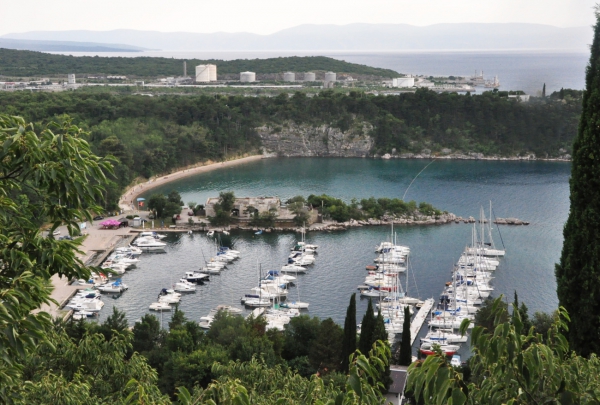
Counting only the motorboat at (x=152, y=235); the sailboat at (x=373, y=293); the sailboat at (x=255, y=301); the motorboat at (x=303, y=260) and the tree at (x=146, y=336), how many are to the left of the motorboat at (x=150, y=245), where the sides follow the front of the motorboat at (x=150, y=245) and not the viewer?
1

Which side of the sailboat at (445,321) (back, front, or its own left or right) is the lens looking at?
right

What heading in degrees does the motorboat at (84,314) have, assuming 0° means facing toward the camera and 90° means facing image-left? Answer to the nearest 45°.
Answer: approximately 270°

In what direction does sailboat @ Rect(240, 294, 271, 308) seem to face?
to the viewer's left

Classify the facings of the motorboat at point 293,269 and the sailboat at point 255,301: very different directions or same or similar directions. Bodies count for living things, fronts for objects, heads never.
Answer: very different directions

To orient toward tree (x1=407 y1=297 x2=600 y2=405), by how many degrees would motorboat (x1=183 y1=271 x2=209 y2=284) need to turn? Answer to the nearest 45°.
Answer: approximately 90° to its right

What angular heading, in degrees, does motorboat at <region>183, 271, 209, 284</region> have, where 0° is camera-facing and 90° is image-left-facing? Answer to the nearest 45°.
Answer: approximately 270°

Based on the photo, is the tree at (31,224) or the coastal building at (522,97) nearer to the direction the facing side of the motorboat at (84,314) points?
the coastal building

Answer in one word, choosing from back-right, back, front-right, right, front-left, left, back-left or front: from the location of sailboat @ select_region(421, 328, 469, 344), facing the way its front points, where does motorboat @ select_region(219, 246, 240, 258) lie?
back-left

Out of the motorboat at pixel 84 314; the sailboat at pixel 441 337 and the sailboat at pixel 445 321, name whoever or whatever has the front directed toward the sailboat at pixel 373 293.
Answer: the motorboat at pixel 84 314

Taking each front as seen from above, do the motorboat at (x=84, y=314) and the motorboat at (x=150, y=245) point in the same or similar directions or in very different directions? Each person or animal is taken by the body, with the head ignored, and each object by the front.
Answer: same or similar directions

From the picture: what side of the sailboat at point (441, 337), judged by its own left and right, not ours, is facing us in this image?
right

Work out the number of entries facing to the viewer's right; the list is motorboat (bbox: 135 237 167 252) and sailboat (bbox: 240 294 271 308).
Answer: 1

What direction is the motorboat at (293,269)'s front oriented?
to the viewer's right

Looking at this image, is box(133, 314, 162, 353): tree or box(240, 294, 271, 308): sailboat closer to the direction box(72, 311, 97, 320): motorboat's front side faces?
the sailboat
